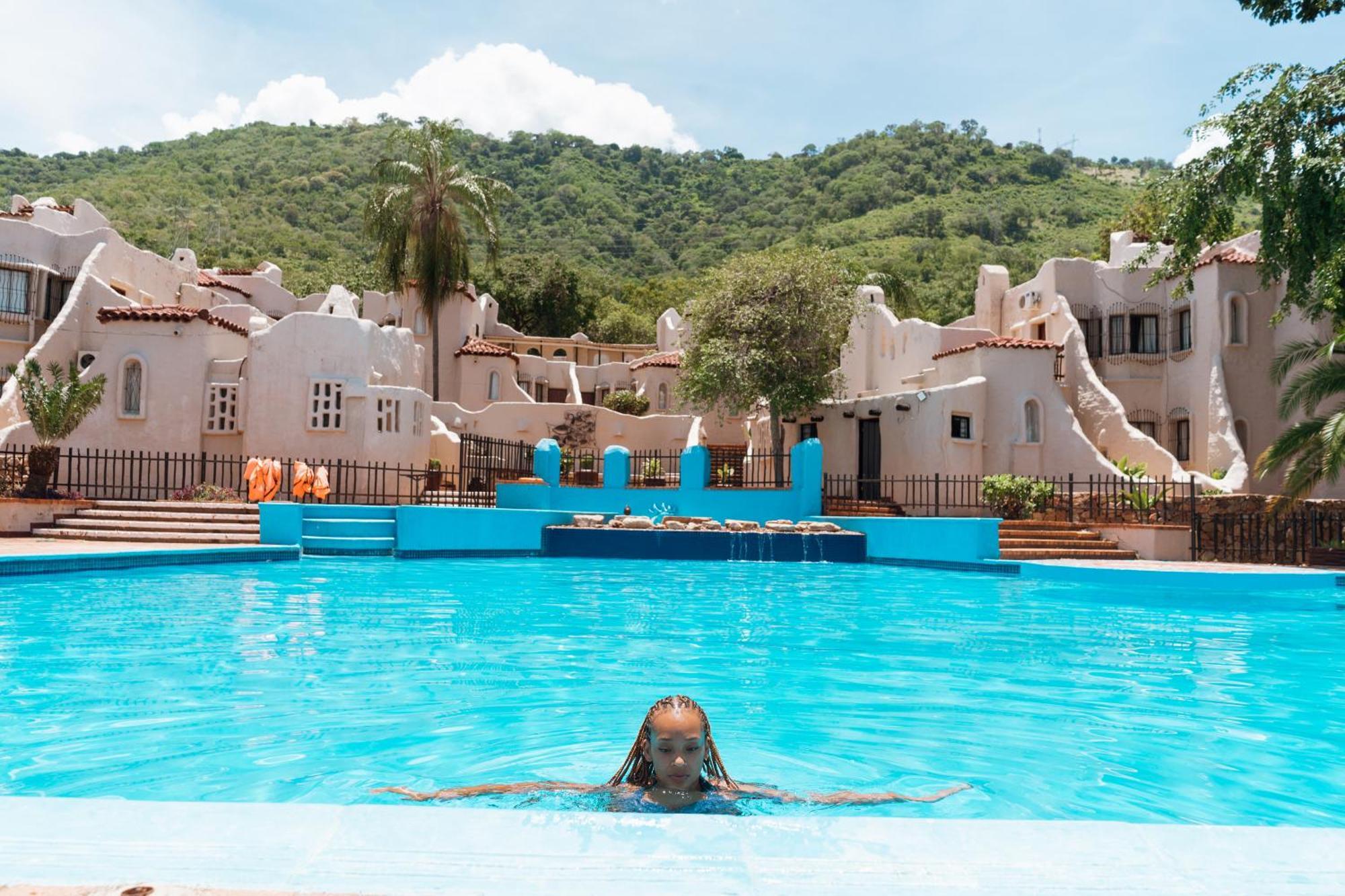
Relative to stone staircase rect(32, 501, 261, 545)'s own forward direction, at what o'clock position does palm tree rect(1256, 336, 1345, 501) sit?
The palm tree is roughly at 10 o'clock from the stone staircase.

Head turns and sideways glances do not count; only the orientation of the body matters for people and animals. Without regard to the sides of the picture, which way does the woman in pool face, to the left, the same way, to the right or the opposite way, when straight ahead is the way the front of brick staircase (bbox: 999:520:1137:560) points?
the same way

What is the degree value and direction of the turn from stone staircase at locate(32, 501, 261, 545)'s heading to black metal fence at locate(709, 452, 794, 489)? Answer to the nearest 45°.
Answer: approximately 90° to its left

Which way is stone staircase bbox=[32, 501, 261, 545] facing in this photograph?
toward the camera

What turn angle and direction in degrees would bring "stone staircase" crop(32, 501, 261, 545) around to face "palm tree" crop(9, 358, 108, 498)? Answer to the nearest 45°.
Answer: approximately 135° to its right

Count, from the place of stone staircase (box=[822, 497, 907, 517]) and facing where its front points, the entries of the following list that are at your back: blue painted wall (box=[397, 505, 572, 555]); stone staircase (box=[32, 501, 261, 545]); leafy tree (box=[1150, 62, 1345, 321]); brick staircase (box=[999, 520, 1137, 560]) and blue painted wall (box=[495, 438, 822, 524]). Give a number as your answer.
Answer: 0

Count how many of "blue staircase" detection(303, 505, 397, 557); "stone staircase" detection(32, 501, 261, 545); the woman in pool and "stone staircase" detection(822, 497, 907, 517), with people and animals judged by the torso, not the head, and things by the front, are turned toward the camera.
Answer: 4

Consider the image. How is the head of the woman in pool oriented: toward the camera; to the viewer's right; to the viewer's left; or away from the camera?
toward the camera

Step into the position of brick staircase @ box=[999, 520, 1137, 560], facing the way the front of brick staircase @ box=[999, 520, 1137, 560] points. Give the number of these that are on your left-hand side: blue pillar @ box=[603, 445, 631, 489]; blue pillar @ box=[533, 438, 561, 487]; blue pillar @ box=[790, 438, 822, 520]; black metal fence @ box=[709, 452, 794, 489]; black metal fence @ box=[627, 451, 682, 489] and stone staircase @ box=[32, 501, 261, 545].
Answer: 0

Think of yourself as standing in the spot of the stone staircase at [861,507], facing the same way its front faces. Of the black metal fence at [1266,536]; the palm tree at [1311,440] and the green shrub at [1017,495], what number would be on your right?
0

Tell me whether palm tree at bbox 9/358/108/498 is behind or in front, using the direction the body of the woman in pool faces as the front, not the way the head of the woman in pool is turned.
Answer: behind

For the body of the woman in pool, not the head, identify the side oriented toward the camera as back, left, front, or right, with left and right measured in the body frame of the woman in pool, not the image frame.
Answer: front

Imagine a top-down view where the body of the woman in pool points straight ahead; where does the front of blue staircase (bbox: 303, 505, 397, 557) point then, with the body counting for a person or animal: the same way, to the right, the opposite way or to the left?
the same way

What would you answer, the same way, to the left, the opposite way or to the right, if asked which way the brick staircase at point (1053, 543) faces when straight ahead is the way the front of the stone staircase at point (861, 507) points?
the same way

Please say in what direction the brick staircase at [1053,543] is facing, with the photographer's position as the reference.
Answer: facing the viewer

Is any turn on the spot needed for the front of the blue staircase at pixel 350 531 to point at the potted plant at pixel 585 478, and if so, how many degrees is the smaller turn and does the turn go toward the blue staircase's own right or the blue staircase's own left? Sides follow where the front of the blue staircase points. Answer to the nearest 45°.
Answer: approximately 135° to the blue staircase's own left

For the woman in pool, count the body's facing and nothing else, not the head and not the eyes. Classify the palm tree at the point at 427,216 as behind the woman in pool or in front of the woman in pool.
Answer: behind
